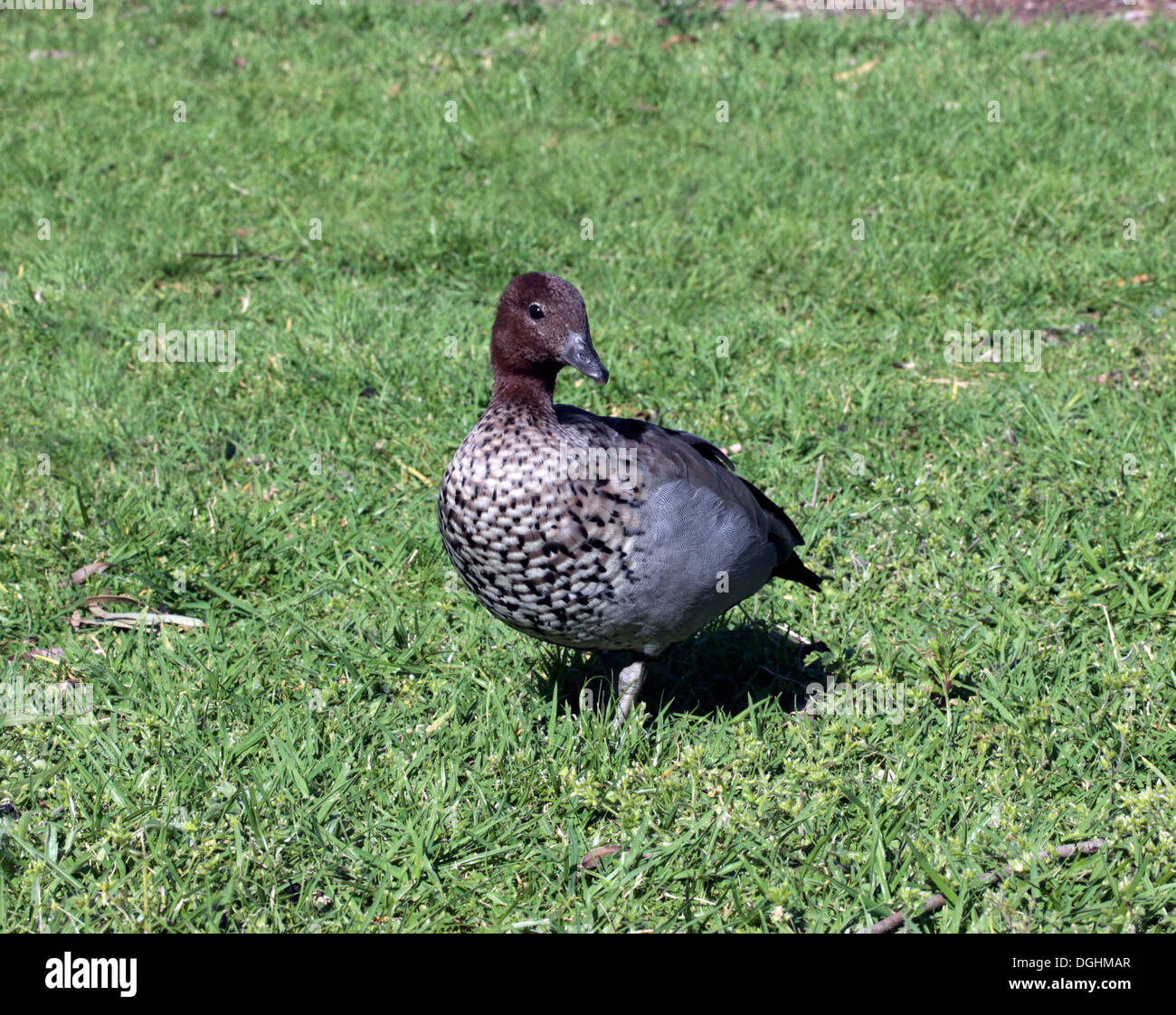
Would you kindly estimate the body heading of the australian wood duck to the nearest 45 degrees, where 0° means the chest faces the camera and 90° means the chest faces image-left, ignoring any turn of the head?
approximately 45°
